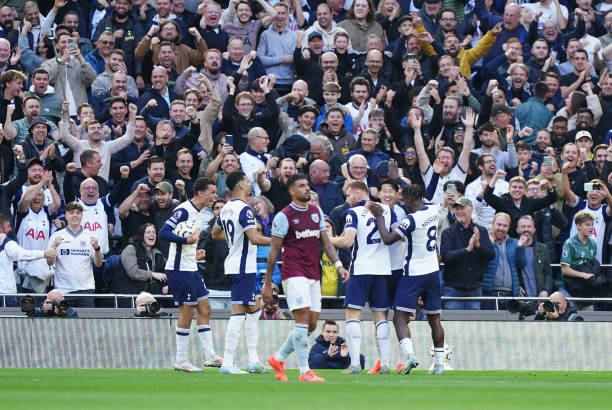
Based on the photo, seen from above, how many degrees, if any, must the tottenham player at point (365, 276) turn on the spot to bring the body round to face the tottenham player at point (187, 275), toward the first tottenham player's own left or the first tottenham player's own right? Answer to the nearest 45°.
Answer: approximately 45° to the first tottenham player's own left

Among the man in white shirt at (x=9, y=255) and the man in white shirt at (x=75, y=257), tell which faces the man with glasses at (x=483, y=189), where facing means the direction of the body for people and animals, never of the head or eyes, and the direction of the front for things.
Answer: the man in white shirt at (x=9, y=255)

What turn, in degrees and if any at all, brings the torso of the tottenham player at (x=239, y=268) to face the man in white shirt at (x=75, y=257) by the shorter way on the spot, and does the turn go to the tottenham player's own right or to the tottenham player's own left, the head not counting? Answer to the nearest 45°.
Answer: approximately 90° to the tottenham player's own left

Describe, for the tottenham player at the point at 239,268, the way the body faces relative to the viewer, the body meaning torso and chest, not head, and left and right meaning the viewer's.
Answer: facing away from the viewer and to the right of the viewer
